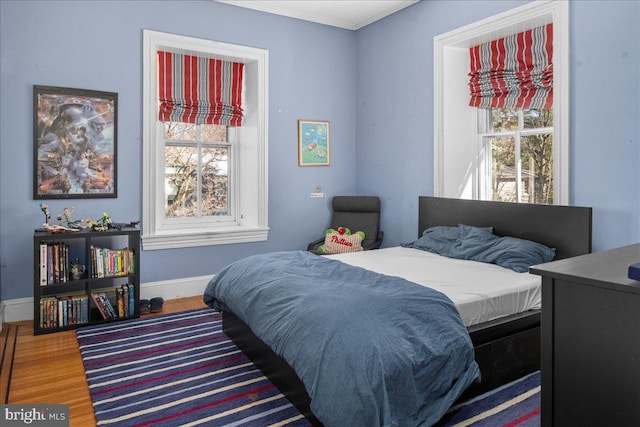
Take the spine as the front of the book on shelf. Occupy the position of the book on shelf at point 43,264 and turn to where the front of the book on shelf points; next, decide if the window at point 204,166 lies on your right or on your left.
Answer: on your left

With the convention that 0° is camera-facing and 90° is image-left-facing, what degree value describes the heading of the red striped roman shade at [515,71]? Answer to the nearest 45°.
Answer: approximately 45°

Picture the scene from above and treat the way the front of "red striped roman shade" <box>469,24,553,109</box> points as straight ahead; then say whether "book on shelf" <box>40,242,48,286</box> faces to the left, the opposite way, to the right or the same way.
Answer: to the left

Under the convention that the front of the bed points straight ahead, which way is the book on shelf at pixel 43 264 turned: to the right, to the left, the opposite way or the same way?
to the left

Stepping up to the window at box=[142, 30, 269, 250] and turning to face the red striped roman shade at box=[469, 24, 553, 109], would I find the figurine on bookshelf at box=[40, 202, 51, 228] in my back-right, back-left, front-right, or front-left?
back-right
